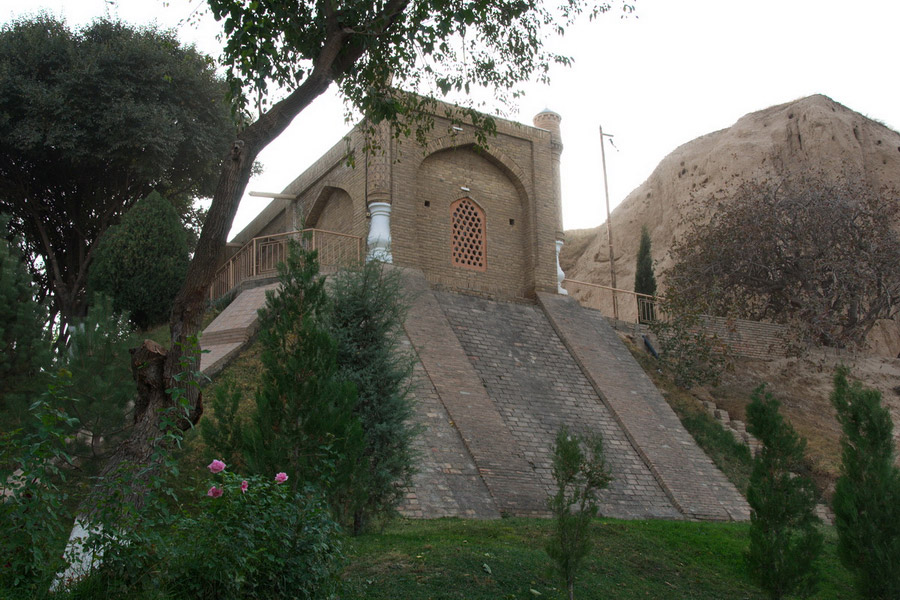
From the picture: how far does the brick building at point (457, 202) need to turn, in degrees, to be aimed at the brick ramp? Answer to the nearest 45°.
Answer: approximately 45° to its left

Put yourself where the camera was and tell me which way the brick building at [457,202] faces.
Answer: facing the viewer

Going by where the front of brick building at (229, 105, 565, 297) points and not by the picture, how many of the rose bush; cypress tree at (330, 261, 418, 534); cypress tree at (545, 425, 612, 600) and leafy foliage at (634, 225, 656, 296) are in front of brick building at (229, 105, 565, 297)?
3

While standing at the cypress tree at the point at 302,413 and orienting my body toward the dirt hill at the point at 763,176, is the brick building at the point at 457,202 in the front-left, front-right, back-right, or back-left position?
front-left

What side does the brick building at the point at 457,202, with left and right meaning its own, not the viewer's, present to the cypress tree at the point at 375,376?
front

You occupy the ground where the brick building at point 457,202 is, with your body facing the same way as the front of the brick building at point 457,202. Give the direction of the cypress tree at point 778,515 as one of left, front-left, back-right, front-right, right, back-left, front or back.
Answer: front

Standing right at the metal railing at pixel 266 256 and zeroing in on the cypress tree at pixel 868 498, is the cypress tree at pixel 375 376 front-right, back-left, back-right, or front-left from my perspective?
front-right

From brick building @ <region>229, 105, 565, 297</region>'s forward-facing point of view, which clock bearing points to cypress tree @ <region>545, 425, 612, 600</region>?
The cypress tree is roughly at 12 o'clock from the brick building.

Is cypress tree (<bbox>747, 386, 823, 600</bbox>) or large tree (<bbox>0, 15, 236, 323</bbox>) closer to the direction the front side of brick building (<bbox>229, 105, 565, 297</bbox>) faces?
the cypress tree

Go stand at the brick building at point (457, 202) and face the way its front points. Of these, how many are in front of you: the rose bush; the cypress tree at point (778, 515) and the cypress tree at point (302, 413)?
3

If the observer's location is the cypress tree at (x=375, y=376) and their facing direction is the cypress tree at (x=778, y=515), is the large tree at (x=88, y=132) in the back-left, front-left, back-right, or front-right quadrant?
back-left

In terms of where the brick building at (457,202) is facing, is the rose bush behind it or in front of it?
in front

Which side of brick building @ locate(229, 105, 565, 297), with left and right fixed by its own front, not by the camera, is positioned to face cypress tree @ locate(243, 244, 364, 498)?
front

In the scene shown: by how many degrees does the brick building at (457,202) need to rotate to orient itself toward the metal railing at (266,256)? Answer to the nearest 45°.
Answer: approximately 90° to its right

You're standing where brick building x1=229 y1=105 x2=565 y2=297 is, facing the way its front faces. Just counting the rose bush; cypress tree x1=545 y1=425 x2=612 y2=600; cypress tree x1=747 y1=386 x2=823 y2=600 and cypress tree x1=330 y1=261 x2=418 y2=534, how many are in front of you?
4

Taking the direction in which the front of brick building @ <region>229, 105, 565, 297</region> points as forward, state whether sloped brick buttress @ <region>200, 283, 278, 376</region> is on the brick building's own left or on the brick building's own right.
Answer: on the brick building's own right

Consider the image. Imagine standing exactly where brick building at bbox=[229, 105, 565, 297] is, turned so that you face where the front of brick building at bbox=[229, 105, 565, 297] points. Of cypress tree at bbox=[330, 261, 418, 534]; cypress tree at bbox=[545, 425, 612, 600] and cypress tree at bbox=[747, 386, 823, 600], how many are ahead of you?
3

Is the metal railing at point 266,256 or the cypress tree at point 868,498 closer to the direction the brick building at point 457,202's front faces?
the cypress tree

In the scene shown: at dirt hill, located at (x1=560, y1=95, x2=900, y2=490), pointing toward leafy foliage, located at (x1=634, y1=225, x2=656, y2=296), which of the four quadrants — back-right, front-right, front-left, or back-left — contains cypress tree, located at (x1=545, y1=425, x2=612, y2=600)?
front-left
